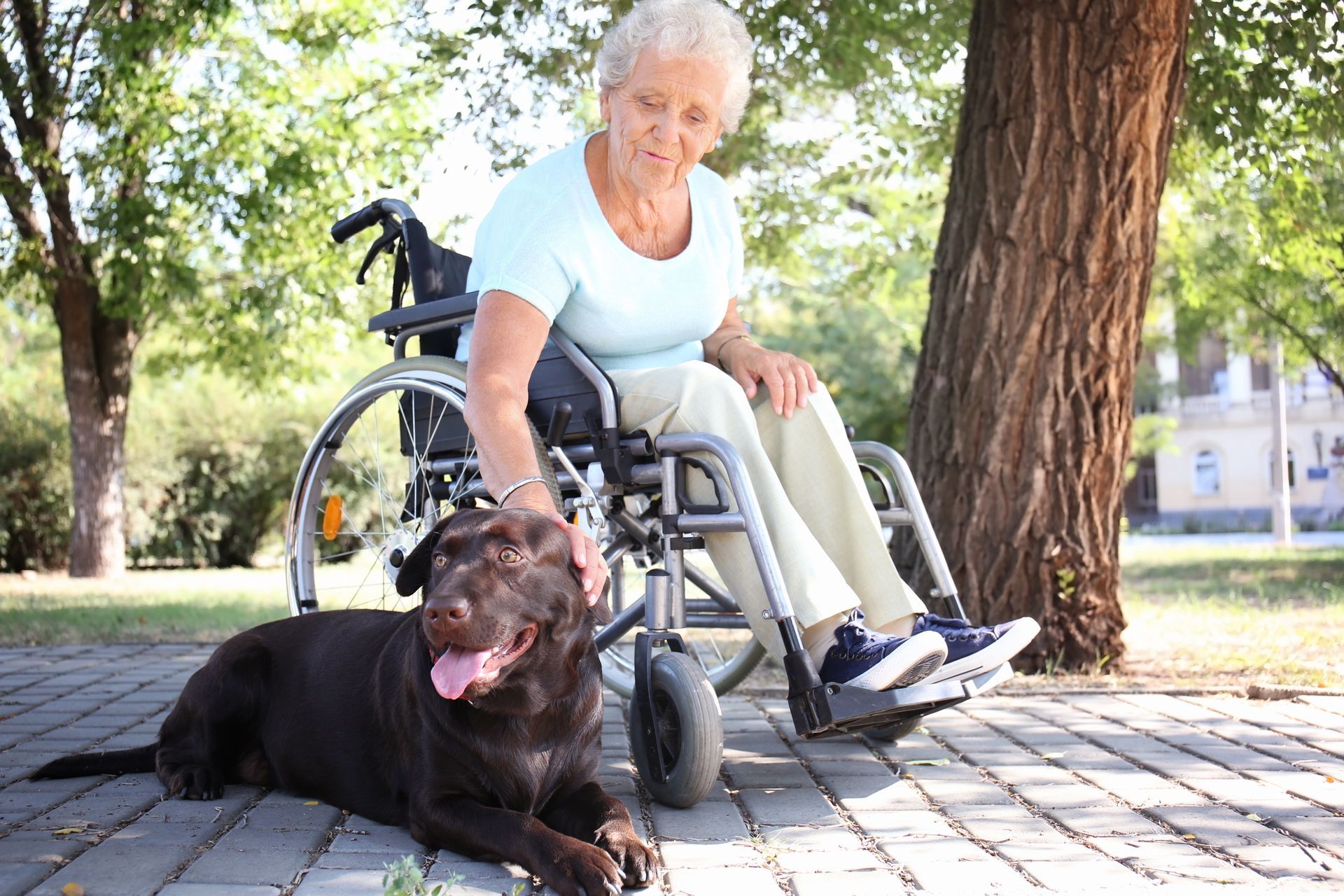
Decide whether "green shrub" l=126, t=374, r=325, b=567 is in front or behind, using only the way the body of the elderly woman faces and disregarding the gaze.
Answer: behind

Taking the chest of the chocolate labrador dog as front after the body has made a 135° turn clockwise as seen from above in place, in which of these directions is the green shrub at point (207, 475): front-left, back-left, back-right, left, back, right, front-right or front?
right

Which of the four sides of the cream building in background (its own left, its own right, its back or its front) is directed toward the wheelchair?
front

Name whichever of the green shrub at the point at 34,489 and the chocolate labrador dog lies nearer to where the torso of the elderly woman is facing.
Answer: the chocolate labrador dog

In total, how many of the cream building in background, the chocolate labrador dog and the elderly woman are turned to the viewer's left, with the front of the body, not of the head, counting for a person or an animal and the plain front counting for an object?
0

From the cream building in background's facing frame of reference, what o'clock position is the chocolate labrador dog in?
The chocolate labrador dog is roughly at 12 o'clock from the cream building in background.

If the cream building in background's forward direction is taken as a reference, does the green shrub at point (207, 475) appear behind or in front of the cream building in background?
in front

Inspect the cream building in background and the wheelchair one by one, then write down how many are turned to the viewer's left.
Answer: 0

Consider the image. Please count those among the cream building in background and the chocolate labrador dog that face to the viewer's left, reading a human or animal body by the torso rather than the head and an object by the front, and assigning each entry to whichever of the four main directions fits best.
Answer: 0

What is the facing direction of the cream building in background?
toward the camera

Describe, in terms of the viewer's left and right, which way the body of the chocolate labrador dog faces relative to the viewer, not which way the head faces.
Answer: facing the viewer and to the right of the viewer

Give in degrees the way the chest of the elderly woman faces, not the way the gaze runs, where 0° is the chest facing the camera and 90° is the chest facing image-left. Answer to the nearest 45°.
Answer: approximately 315°

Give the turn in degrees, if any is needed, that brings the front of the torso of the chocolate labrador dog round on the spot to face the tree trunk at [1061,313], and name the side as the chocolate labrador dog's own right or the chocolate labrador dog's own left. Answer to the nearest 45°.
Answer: approximately 90° to the chocolate labrador dog's own left

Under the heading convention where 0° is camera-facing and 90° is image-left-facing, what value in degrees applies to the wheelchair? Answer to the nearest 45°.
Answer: approximately 315°

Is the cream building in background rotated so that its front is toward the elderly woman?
yes

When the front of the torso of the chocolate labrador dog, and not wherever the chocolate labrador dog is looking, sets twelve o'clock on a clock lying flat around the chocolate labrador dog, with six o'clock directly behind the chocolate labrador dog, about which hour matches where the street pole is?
The street pole is roughly at 9 o'clock from the chocolate labrador dog.
